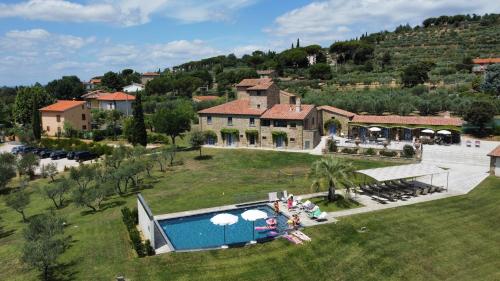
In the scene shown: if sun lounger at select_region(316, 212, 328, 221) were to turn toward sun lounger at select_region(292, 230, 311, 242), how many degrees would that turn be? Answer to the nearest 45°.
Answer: approximately 45° to its left

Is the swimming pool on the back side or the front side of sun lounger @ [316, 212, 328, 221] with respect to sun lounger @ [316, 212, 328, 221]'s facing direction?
on the front side

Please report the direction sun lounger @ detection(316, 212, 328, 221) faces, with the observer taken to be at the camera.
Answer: facing to the left of the viewer

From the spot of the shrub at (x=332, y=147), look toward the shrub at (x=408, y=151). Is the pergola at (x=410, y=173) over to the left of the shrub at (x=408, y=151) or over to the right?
right

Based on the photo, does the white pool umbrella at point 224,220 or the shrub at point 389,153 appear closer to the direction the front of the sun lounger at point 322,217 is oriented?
the white pool umbrella

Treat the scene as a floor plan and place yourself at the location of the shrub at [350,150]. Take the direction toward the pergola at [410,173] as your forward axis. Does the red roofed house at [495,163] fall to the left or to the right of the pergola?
left

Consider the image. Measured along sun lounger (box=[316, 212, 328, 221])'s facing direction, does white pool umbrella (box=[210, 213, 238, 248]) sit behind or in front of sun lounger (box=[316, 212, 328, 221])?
in front

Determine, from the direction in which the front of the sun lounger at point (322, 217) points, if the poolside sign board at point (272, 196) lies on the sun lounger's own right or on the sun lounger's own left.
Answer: on the sun lounger's own right

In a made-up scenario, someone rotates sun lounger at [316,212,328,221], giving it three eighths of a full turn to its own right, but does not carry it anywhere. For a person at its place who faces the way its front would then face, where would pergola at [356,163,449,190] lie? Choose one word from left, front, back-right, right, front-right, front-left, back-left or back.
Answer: front

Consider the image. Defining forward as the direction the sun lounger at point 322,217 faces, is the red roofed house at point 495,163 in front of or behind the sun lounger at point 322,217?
behind

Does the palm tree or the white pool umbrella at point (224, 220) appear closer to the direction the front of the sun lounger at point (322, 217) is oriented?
the white pool umbrella

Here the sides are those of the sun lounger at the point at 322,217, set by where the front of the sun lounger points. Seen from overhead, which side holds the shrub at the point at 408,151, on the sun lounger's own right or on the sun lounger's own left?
on the sun lounger's own right
